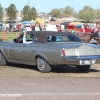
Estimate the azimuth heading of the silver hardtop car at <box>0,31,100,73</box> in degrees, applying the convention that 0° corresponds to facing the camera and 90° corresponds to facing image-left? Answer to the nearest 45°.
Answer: approximately 135°
